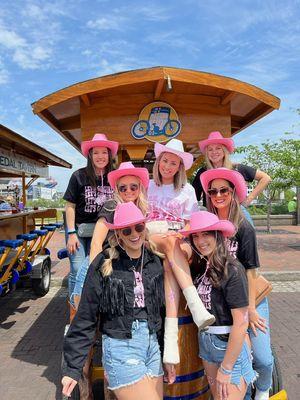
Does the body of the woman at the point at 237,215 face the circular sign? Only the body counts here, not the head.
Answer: no

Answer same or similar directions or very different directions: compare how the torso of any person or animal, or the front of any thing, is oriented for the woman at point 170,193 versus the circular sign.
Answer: same or similar directions

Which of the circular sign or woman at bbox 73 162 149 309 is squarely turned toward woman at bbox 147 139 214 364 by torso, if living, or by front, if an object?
the circular sign

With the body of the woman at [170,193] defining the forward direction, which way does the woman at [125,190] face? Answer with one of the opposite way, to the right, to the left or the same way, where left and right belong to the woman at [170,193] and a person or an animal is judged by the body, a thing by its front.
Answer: the same way

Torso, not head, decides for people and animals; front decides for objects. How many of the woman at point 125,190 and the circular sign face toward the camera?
2

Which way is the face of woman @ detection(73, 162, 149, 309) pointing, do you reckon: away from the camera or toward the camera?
toward the camera

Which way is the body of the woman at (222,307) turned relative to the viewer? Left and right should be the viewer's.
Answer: facing the viewer and to the left of the viewer

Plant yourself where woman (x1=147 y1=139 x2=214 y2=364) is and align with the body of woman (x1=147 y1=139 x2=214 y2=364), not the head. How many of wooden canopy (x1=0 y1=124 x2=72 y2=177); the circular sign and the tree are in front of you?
0

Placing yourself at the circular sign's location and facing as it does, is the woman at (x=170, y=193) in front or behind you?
in front

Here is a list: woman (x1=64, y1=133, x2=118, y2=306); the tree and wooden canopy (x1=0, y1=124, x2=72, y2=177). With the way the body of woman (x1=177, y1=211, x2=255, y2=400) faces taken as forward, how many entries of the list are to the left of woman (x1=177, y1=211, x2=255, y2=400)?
0

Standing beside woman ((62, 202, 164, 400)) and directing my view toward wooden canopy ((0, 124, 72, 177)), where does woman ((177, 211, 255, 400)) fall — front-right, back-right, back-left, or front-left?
back-right

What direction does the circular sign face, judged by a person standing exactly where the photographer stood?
facing the viewer

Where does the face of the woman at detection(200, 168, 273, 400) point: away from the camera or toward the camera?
toward the camera

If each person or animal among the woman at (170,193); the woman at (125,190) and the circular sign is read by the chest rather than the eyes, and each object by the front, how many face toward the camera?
3

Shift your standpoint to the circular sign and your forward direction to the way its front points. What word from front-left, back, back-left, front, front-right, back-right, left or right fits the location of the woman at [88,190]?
front-right

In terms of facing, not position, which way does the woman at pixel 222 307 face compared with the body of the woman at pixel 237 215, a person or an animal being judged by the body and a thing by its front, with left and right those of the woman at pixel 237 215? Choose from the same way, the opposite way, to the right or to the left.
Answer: the same way
